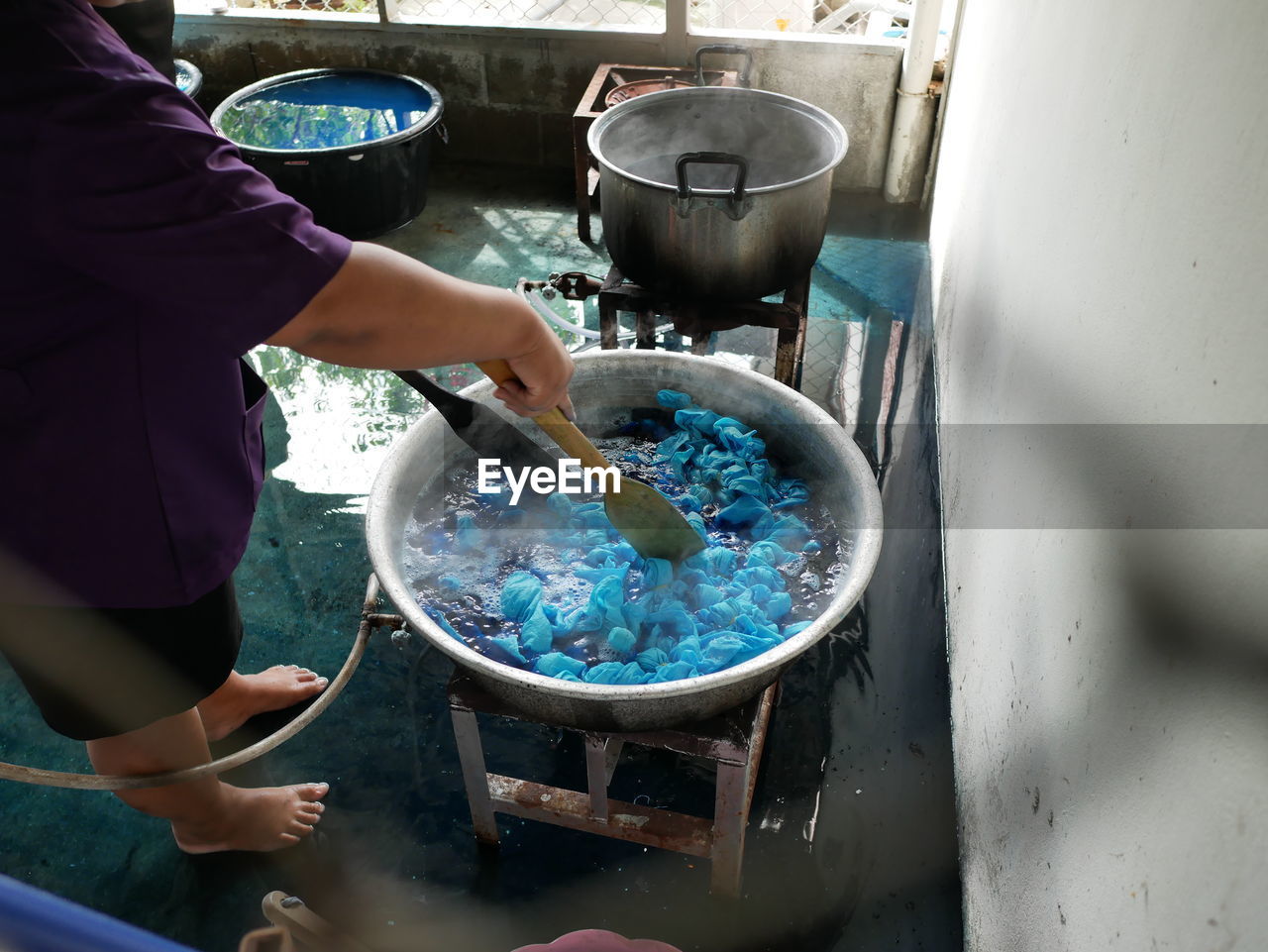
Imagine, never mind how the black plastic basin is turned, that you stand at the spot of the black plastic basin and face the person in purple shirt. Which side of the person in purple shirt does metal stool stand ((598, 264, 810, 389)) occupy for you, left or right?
left

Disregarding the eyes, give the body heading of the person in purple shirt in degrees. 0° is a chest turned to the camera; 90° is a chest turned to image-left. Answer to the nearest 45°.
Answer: approximately 270°

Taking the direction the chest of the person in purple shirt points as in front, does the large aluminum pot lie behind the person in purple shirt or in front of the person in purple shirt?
in front

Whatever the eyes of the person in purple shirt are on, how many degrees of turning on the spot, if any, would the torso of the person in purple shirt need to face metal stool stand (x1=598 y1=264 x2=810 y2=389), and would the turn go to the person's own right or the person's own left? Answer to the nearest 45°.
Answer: approximately 45° to the person's own left

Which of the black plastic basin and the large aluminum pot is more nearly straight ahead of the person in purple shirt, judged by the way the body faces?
the large aluminum pot

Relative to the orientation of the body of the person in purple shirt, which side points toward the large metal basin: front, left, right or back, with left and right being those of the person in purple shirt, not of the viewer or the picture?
front

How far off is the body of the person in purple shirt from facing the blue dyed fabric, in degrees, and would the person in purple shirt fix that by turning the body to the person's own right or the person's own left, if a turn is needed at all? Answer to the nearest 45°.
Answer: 0° — they already face it

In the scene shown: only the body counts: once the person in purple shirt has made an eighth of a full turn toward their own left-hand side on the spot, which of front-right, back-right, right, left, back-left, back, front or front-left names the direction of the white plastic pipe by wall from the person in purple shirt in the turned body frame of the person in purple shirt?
front

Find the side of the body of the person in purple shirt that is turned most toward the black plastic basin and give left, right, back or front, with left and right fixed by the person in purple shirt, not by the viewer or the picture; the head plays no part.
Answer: left
